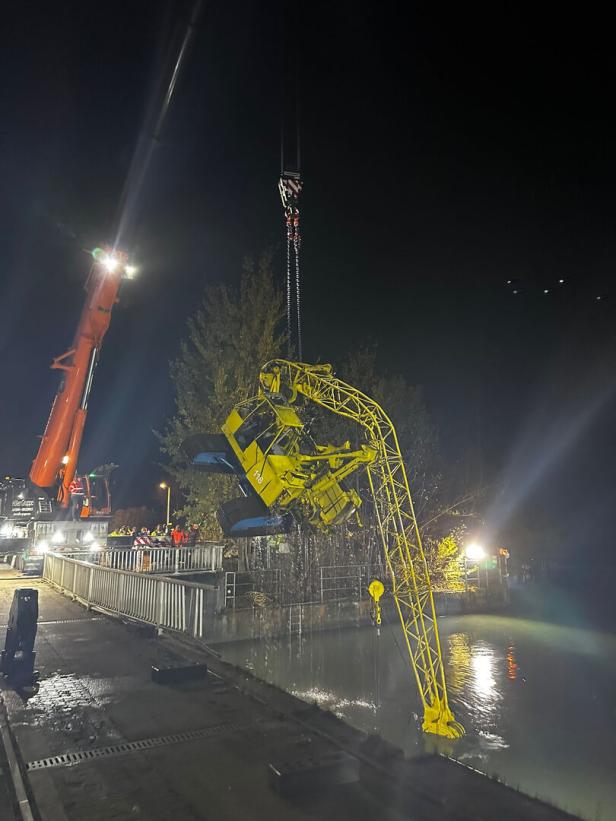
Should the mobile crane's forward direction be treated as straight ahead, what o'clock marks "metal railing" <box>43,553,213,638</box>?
The metal railing is roughly at 1 o'clock from the mobile crane.

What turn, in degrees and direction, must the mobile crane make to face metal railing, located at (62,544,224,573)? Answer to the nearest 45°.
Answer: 0° — it already faces it

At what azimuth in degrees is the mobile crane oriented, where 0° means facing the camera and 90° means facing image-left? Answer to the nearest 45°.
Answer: approximately 315°
